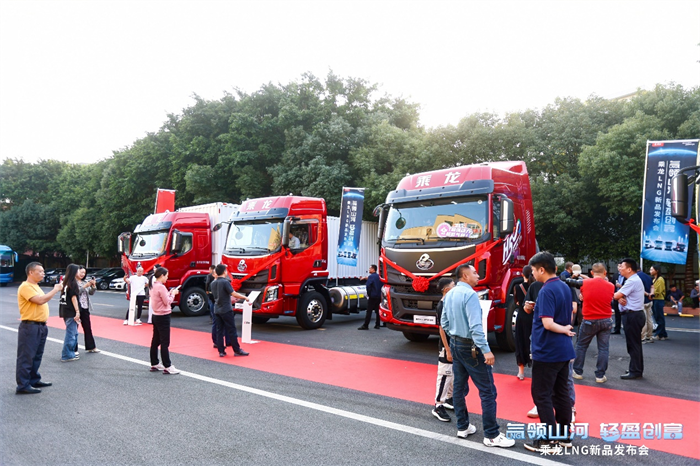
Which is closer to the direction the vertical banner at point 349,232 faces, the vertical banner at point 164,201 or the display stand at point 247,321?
the display stand

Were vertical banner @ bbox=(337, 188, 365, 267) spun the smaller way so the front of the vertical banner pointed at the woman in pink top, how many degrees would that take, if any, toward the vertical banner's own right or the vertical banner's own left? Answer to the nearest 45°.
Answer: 0° — it already faces them

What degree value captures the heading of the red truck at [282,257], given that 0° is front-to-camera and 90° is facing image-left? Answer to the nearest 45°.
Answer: approximately 45°

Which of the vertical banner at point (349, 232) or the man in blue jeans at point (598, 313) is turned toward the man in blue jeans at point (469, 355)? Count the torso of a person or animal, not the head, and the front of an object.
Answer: the vertical banner

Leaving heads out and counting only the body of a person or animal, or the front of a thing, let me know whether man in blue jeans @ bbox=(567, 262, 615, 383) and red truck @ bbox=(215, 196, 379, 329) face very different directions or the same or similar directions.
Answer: very different directions

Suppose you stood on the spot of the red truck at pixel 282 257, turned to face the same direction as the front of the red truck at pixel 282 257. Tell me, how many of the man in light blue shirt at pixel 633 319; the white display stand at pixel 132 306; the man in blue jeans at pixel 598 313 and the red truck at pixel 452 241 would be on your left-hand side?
3

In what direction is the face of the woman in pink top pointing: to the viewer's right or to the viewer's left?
to the viewer's right

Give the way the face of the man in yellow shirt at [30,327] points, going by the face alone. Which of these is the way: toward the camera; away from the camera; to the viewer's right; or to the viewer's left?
to the viewer's right

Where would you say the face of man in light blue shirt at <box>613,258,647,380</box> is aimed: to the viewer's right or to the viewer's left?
to the viewer's left

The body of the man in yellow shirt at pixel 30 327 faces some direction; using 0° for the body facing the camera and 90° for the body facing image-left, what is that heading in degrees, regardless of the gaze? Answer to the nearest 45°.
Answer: approximately 270°

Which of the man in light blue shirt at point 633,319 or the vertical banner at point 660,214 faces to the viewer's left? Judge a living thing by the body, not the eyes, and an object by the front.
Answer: the man in light blue shirt

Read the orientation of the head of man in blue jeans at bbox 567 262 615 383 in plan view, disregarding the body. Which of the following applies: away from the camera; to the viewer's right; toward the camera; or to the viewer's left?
away from the camera
